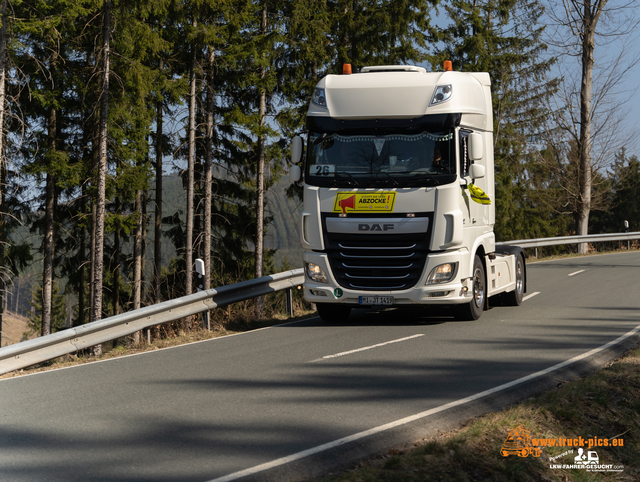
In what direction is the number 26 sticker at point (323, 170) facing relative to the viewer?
toward the camera

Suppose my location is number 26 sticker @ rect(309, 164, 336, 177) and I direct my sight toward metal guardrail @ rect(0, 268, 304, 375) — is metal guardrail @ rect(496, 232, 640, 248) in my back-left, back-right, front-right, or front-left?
back-right

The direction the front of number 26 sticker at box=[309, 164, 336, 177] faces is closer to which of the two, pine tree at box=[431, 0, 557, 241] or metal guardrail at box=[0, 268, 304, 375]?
the metal guardrail

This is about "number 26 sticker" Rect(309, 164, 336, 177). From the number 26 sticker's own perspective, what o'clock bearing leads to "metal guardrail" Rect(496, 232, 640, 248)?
The metal guardrail is roughly at 7 o'clock from the number 26 sticker.

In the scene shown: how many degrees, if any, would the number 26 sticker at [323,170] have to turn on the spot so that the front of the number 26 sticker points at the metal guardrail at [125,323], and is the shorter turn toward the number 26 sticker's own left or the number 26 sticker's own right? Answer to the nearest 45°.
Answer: approximately 90° to the number 26 sticker's own right

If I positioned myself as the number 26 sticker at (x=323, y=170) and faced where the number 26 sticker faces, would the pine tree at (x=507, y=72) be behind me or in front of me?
behind
